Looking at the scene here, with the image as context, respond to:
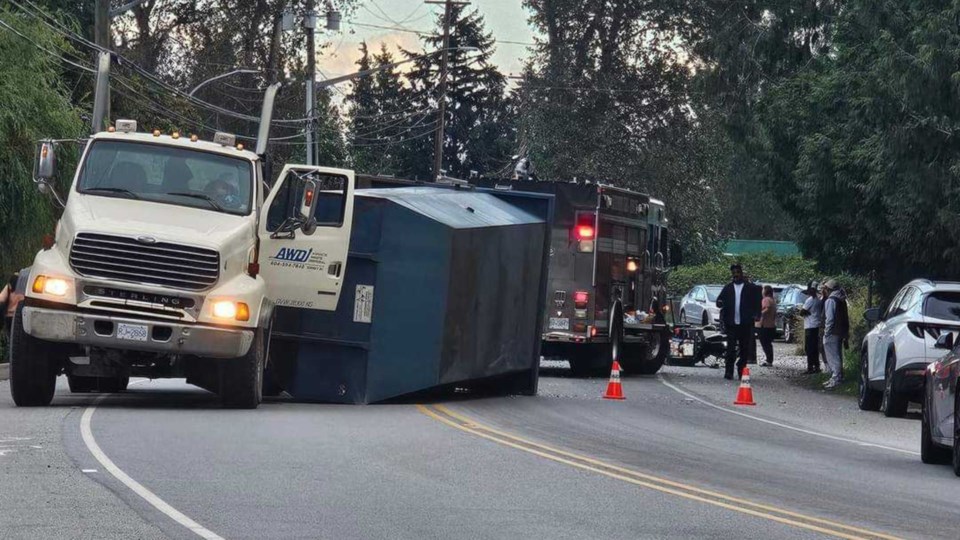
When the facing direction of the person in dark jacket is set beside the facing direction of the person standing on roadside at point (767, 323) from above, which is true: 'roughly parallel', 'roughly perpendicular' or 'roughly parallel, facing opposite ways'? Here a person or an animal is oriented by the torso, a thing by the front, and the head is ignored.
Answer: roughly perpendicular

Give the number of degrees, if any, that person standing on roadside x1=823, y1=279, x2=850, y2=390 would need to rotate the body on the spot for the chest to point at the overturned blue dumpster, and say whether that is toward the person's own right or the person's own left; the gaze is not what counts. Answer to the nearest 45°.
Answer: approximately 45° to the person's own left

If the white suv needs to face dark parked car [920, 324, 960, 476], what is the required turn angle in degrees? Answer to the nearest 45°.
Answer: approximately 135° to its left

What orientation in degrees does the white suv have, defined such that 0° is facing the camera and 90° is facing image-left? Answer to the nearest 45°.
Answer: approximately 135°

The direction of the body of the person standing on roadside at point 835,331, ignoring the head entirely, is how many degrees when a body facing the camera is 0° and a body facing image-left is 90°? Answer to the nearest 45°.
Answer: approximately 90°

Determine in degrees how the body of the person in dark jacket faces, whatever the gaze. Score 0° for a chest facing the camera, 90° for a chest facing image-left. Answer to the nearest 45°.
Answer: approximately 0°

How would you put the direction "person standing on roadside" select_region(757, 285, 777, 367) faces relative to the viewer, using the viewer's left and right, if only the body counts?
facing to the left of the viewer

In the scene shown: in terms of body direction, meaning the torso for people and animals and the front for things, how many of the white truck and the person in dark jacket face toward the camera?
2

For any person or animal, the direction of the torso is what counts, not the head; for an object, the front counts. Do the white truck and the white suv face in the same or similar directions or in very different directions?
very different directions

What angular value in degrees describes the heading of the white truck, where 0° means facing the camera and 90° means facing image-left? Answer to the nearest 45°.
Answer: approximately 0°
